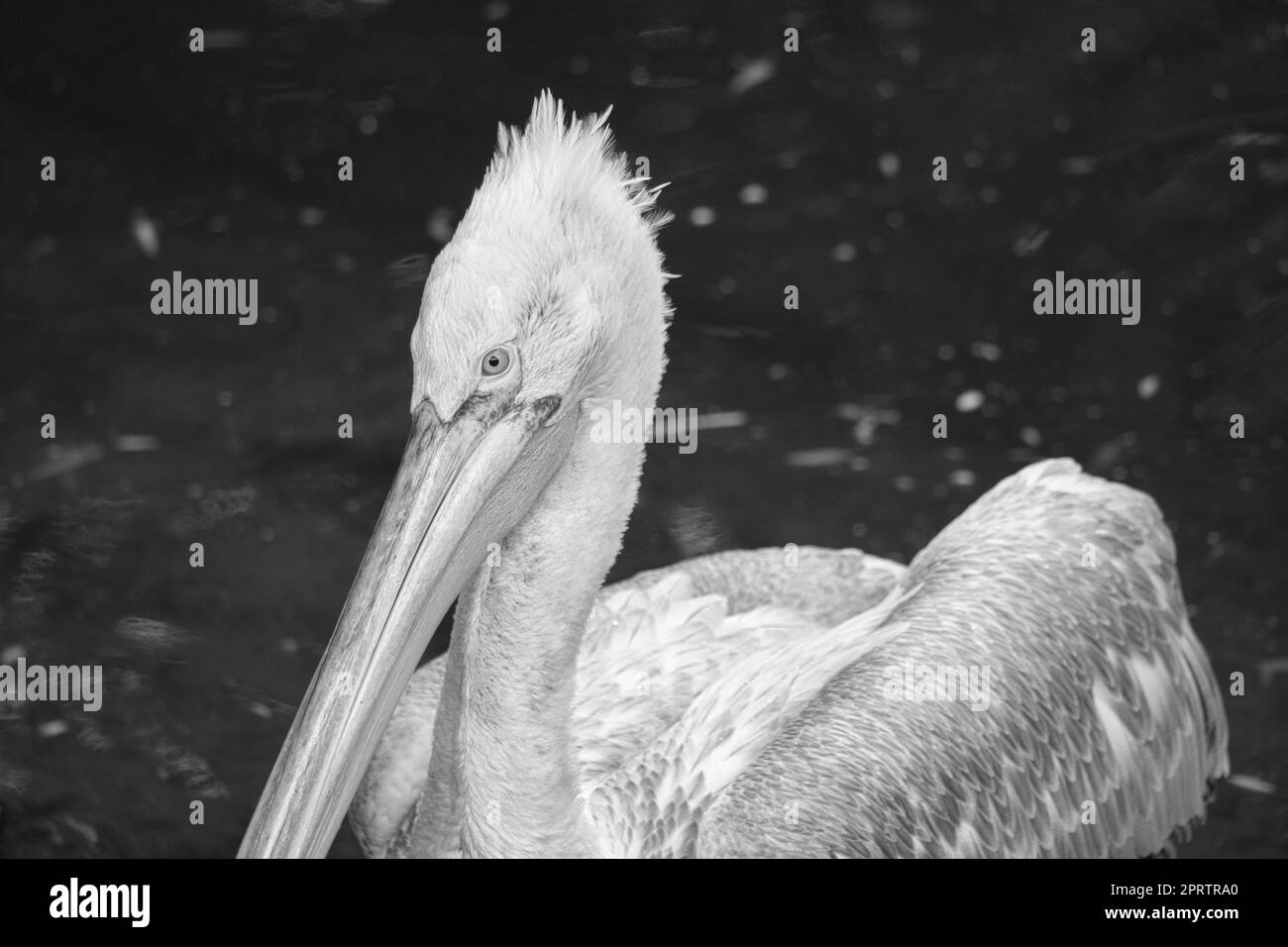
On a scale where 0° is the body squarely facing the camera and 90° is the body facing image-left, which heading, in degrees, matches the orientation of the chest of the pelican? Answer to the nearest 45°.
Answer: approximately 45°

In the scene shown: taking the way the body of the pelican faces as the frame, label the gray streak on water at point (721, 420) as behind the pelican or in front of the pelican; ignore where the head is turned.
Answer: behind
